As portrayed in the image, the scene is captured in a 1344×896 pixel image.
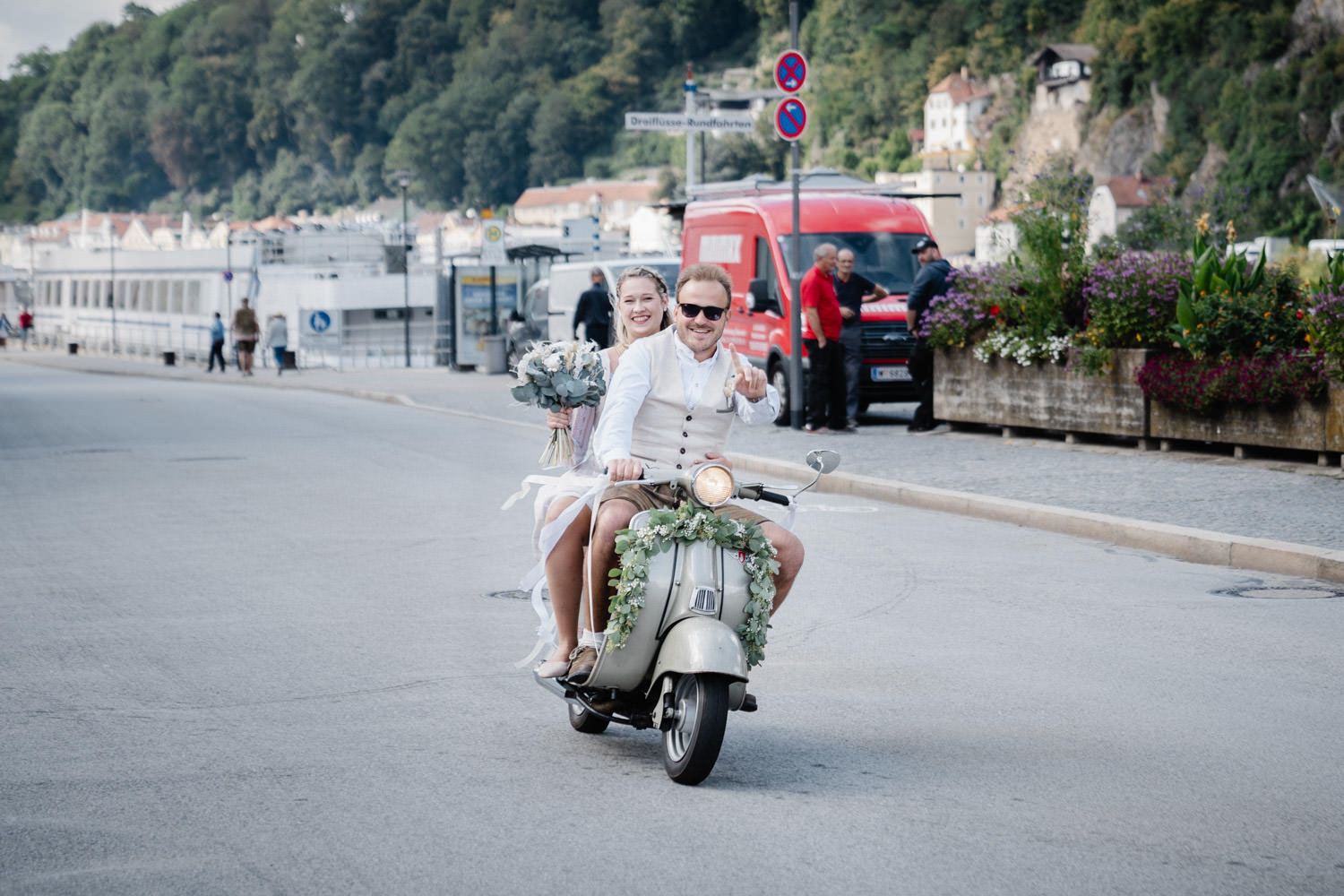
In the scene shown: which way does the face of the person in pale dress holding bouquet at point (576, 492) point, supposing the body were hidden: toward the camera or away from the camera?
toward the camera

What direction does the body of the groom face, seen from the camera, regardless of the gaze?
toward the camera

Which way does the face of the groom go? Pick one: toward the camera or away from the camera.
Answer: toward the camera

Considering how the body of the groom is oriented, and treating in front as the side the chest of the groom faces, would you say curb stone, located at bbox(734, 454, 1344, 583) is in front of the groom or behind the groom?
behind

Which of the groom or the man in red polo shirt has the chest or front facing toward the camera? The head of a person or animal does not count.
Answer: the groom

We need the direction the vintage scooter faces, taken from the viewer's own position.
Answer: facing the viewer and to the right of the viewer

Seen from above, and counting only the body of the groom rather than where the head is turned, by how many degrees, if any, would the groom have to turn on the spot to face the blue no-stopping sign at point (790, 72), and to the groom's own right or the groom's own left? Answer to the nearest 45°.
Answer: approximately 180°
